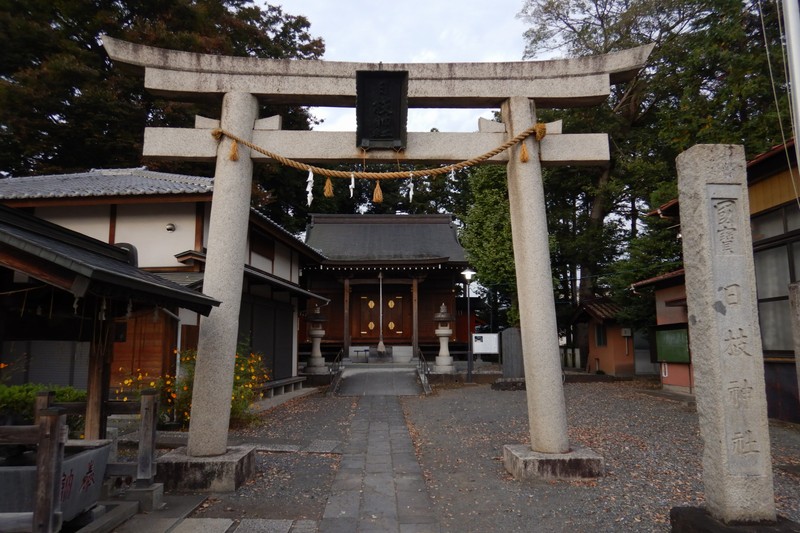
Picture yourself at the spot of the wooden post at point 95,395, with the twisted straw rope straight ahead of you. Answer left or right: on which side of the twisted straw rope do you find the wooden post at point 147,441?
right

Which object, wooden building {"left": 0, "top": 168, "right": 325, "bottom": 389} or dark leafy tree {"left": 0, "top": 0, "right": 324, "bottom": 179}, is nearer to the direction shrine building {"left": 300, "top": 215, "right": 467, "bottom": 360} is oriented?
the wooden building

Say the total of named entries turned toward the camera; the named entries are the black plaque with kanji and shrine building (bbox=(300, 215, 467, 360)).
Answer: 2

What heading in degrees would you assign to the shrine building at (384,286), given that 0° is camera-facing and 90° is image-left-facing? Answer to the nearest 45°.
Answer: approximately 0°

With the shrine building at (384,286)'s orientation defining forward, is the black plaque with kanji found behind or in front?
in front

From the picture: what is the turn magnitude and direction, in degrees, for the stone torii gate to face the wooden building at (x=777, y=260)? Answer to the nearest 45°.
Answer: approximately 135° to its left

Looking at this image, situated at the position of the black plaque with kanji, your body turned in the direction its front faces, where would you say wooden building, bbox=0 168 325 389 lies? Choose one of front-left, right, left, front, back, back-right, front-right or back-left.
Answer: back-right

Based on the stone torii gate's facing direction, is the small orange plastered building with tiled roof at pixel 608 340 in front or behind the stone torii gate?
behind

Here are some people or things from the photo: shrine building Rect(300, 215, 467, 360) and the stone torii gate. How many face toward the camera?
2

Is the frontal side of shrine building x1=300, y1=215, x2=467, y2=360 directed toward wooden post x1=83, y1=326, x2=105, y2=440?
yes

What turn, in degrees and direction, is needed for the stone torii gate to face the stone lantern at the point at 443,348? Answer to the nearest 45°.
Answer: approximately 180°

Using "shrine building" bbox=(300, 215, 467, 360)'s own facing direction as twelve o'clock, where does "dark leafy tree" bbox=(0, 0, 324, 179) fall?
The dark leafy tree is roughly at 2 o'clock from the shrine building.
